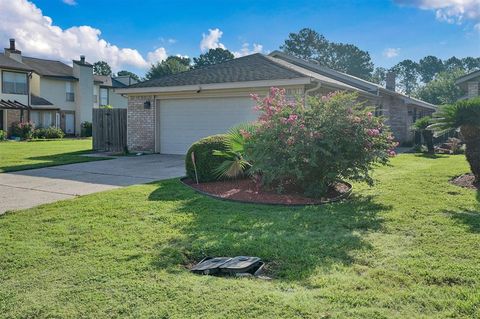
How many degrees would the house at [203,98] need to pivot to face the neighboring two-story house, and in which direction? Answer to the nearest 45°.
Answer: approximately 90° to its right

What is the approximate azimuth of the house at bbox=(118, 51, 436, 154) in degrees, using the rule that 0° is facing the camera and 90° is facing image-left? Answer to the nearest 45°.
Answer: approximately 45°

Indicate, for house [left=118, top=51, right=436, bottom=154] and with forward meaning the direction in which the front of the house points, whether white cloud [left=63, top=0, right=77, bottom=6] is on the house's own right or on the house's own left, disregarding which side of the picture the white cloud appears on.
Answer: on the house's own right

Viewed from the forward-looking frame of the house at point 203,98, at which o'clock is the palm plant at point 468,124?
The palm plant is roughly at 9 o'clock from the house.

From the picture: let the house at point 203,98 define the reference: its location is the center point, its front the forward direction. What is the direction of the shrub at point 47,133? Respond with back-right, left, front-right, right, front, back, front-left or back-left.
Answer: right

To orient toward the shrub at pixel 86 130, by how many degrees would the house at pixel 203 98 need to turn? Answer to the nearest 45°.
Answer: approximately 90° to its right

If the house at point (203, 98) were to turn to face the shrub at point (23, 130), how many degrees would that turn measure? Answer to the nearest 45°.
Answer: approximately 90° to its right

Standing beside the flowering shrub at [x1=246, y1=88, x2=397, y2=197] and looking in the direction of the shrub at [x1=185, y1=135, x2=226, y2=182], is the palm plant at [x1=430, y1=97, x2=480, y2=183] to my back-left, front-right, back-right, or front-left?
back-right

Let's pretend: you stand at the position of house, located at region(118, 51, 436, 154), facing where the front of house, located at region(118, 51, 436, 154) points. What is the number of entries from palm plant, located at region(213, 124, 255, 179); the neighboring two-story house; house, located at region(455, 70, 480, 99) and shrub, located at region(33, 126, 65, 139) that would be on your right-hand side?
2

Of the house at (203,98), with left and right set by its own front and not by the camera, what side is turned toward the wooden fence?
right
